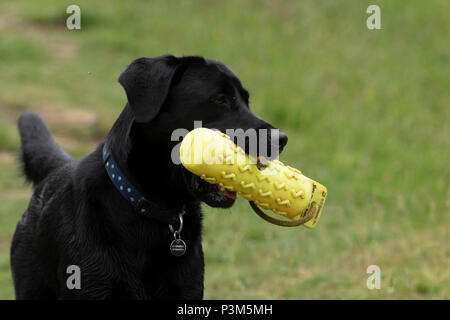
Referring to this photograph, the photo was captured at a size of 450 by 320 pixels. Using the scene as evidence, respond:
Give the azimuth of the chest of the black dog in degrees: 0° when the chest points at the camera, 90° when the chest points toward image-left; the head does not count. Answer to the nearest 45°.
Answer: approximately 315°
